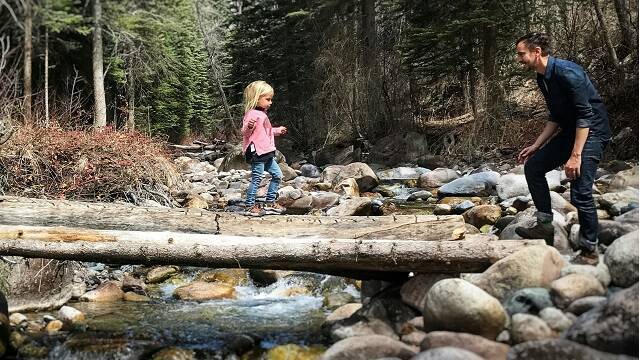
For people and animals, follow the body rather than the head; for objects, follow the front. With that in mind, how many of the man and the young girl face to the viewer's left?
1

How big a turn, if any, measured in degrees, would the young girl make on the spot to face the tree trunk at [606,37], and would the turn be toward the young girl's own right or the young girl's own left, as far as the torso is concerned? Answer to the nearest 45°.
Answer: approximately 90° to the young girl's own left

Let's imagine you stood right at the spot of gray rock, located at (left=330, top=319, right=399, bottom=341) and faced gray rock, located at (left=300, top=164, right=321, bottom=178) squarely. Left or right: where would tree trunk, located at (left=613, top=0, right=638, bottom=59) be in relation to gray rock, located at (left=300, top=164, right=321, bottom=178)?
right

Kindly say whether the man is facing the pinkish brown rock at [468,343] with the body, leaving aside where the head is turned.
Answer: no

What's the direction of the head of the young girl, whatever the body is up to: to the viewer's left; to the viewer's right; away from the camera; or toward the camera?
to the viewer's right

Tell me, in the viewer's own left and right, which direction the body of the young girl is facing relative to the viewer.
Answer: facing the viewer and to the right of the viewer

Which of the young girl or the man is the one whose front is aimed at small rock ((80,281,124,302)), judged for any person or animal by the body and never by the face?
the man

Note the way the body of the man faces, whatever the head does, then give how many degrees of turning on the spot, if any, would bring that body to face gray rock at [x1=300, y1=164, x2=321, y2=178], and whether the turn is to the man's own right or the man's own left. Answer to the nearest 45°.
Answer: approximately 45° to the man's own right

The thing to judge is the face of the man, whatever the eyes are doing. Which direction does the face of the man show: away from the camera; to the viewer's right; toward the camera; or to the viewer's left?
to the viewer's left

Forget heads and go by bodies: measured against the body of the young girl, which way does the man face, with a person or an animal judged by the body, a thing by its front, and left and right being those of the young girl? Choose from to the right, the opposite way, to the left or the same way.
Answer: the opposite way

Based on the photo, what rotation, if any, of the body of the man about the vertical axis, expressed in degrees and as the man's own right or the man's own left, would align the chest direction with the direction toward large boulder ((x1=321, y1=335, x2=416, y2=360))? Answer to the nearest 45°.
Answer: approximately 45° to the man's own left

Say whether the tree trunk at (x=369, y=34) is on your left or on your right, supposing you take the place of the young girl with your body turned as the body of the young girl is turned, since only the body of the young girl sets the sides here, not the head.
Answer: on your left

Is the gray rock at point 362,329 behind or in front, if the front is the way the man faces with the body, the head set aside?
in front

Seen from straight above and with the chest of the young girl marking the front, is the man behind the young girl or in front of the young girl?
in front

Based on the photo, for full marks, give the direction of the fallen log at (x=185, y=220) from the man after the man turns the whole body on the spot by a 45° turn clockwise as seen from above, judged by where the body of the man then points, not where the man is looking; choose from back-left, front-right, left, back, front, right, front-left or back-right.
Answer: front-left

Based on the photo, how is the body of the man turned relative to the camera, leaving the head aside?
to the viewer's left
